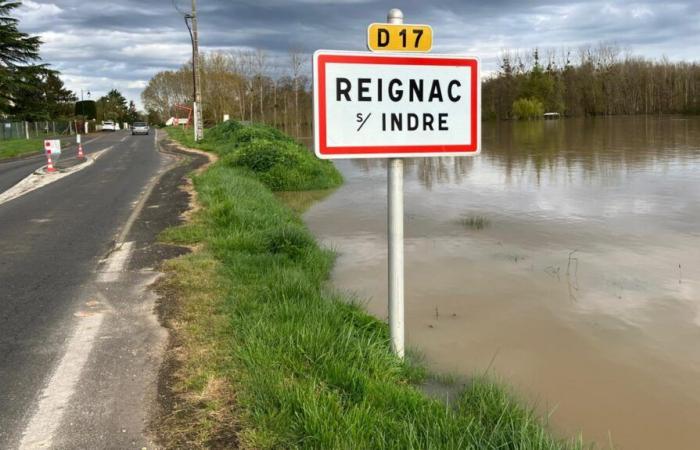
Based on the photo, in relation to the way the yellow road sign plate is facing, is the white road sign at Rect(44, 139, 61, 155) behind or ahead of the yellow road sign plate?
behind

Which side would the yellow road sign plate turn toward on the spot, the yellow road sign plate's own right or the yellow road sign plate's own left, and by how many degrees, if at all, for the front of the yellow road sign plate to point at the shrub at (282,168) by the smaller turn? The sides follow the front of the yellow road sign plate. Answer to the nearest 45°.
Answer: approximately 180°

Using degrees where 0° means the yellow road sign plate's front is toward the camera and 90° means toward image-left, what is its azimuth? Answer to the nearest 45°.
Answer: approximately 0°
